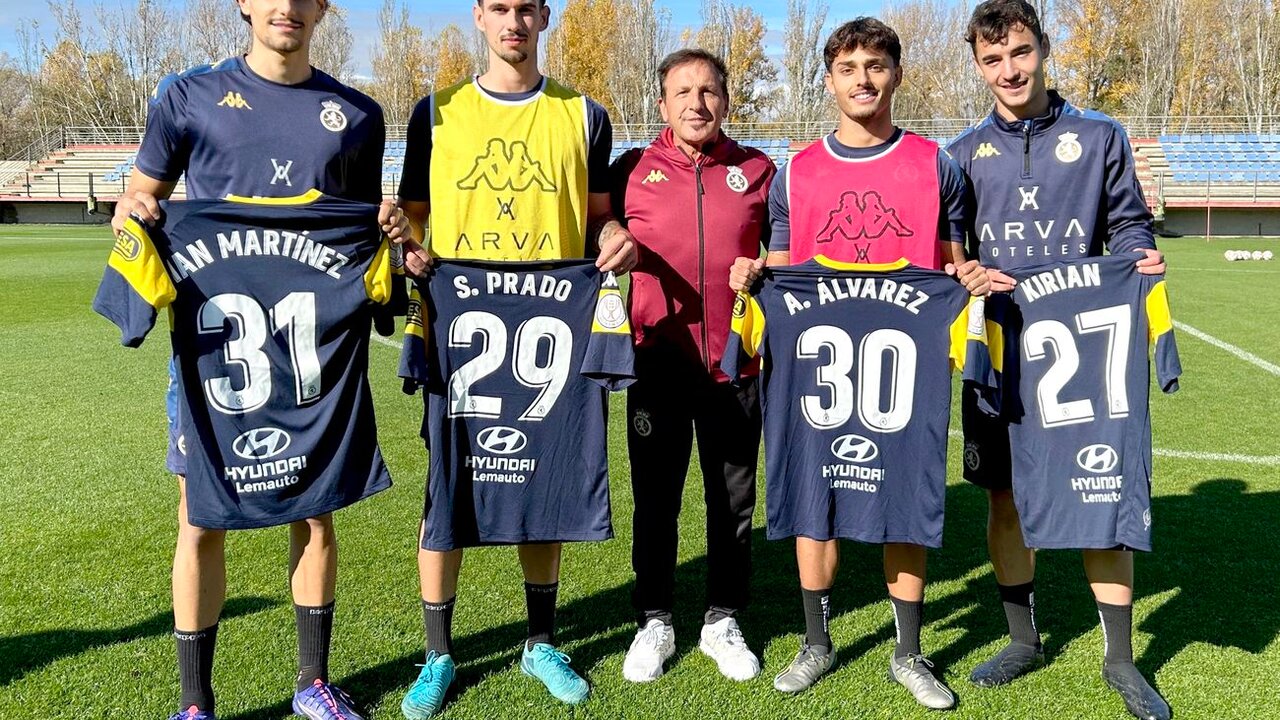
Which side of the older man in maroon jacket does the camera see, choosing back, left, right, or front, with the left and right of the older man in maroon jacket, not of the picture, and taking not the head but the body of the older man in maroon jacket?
front

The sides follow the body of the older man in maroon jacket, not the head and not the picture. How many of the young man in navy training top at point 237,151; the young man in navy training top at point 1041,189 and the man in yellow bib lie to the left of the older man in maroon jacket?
1

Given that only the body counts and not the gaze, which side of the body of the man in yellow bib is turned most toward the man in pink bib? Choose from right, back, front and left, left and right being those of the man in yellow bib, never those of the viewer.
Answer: left

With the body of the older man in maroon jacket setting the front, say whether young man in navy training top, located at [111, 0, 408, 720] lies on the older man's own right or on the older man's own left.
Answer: on the older man's own right

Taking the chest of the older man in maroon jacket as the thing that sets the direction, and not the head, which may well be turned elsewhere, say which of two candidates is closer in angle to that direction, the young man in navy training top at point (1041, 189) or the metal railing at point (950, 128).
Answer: the young man in navy training top

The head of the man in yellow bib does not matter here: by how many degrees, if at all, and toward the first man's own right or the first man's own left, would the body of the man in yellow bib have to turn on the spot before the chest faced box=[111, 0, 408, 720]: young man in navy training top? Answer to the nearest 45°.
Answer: approximately 90° to the first man's own right

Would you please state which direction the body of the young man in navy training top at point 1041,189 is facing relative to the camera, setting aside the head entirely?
toward the camera
